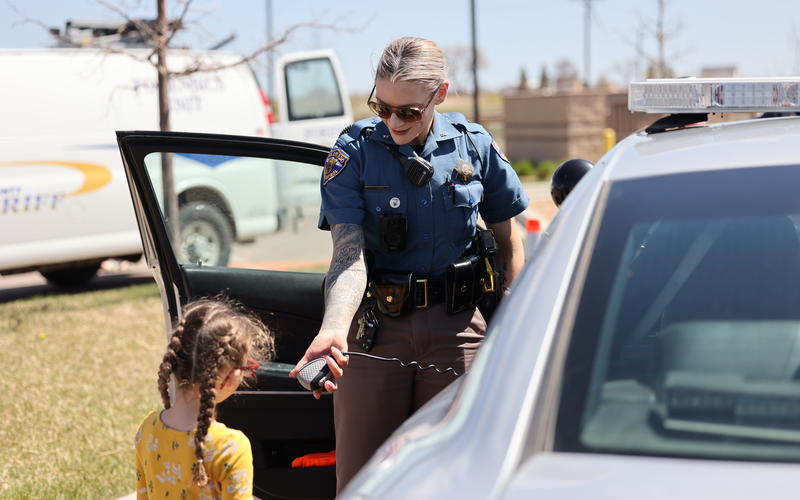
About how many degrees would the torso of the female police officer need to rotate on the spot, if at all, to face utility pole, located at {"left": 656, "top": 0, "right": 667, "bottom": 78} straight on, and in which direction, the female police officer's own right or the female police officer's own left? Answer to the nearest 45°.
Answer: approximately 180°

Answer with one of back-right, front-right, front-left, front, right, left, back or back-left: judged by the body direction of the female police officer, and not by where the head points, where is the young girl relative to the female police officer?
front-right

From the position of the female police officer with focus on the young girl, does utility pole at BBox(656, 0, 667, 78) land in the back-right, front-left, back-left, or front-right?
back-right

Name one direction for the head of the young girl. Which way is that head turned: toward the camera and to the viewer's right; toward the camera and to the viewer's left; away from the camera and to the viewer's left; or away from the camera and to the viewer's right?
away from the camera and to the viewer's right

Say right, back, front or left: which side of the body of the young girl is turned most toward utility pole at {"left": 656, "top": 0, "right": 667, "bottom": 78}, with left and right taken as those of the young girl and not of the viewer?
front

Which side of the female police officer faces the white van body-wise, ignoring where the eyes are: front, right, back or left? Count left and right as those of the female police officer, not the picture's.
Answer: back

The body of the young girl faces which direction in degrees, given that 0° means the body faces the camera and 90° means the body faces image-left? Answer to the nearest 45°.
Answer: approximately 225°

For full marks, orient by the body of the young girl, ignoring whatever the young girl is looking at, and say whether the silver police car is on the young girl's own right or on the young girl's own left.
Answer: on the young girl's own right
